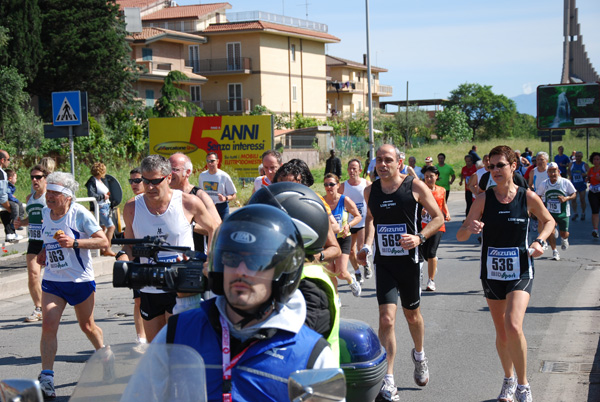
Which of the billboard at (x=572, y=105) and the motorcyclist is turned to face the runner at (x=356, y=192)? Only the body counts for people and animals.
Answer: the billboard

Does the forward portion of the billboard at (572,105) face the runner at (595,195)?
yes

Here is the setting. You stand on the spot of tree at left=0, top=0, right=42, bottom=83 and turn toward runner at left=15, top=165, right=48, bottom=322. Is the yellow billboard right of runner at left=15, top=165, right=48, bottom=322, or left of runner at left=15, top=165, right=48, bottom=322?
left

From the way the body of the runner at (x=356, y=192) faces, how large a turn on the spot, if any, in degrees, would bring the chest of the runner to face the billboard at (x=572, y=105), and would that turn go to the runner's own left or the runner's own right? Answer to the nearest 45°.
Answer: approximately 180°

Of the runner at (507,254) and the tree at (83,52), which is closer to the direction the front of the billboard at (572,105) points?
the runner

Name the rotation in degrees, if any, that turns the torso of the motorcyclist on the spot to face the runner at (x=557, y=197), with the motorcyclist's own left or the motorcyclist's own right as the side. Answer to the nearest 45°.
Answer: approximately 180°

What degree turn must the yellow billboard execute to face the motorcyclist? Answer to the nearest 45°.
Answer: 0° — it already faces them

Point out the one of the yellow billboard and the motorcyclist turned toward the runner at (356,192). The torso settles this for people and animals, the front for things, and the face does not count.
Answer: the yellow billboard

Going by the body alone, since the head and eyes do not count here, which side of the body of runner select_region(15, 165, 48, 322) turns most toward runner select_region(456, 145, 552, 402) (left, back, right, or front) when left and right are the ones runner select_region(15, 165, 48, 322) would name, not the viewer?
left
